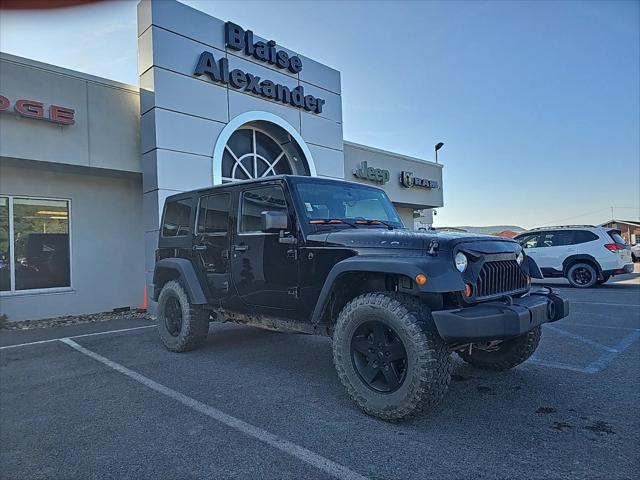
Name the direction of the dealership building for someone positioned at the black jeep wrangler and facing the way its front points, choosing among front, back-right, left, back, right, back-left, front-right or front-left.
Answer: back

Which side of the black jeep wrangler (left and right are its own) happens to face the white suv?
left

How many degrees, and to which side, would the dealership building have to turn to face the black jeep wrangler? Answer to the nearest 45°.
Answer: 0° — it already faces it

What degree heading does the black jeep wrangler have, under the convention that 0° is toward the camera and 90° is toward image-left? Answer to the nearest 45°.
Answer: approximately 315°

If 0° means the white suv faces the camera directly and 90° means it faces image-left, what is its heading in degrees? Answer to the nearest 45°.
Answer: approximately 135°

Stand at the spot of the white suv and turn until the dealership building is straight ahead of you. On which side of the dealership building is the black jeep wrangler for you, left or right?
left
